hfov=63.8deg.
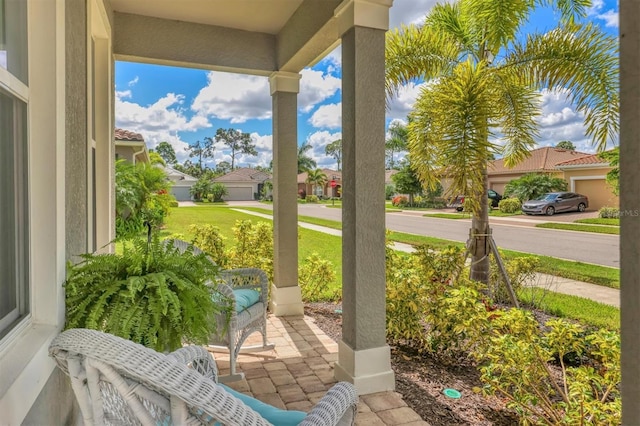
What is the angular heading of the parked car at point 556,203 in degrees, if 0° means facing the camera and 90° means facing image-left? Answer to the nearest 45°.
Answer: approximately 45°

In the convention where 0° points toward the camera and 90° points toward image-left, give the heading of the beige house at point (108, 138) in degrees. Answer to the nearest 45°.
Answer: approximately 270°

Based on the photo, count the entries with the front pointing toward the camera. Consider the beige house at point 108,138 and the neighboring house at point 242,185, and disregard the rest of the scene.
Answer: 1

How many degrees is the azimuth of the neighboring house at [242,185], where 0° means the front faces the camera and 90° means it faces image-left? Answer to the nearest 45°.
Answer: approximately 0°

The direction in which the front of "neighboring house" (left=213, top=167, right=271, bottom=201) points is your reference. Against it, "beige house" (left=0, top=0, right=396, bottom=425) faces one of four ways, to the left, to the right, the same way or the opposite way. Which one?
to the left

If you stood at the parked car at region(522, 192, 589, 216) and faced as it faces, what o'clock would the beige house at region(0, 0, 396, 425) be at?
The beige house is roughly at 11 o'clock from the parked car.

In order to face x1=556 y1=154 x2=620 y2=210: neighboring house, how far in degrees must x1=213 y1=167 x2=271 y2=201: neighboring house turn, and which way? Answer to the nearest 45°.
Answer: approximately 45° to its left

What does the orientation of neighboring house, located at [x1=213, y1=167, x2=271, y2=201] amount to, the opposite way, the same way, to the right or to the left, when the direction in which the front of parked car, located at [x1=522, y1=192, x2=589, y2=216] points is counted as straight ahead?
to the left

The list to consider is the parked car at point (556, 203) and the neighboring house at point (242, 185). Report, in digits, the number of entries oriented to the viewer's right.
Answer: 0
